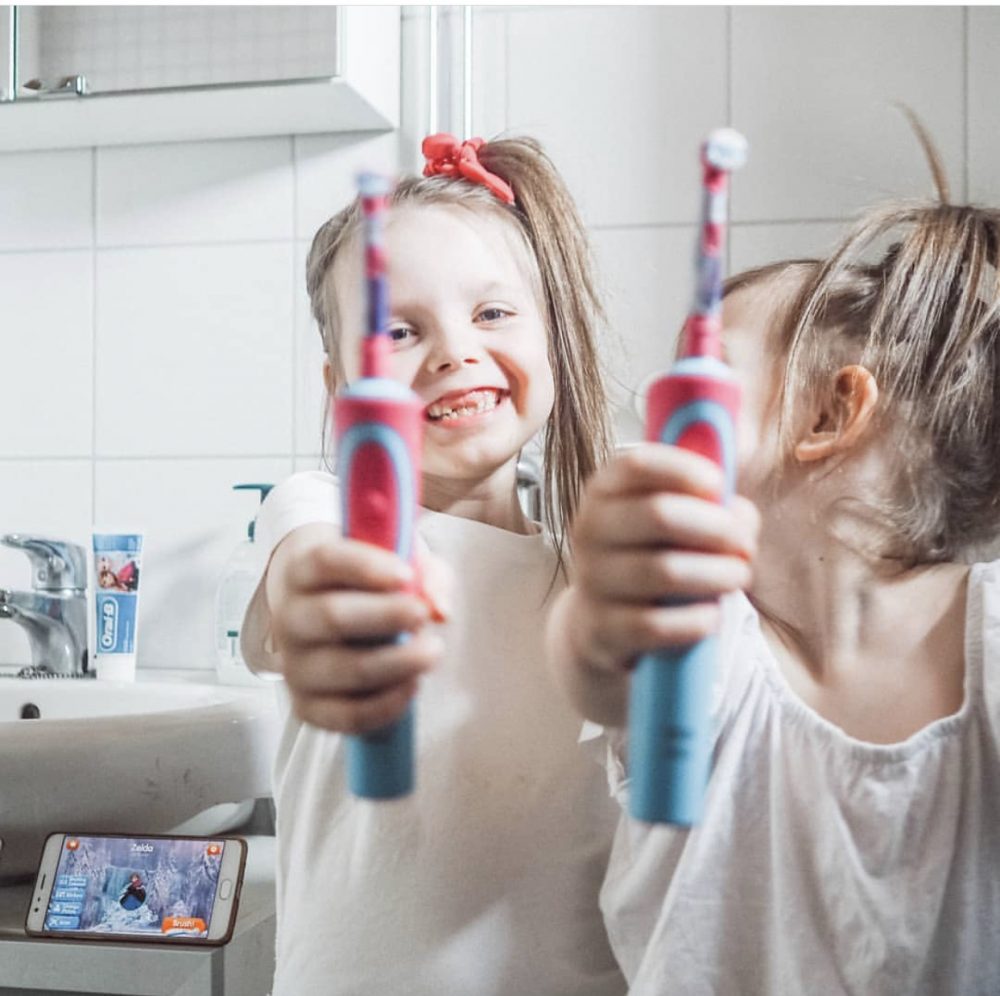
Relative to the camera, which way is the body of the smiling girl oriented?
toward the camera

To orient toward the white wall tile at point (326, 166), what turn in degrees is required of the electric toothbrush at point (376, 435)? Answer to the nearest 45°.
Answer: approximately 180°

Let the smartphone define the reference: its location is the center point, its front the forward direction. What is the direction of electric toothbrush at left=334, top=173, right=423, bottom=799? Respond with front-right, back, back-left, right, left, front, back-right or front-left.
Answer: front

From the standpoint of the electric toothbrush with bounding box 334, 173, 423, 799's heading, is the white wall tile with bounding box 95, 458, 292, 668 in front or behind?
behind

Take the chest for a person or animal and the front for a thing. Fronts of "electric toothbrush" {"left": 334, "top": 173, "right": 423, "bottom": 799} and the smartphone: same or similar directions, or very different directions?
same or similar directions

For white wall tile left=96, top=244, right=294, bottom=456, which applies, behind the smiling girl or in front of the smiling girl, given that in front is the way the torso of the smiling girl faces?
behind

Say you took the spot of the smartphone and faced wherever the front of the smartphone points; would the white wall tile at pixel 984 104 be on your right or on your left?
on your left

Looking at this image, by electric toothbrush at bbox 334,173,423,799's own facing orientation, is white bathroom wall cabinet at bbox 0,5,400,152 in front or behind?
behind

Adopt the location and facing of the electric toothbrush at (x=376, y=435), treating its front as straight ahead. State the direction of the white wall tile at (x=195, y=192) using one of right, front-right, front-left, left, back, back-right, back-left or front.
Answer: back

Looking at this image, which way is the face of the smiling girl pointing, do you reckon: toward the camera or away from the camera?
toward the camera

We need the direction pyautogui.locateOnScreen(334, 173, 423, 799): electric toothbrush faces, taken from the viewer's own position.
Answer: facing the viewer
